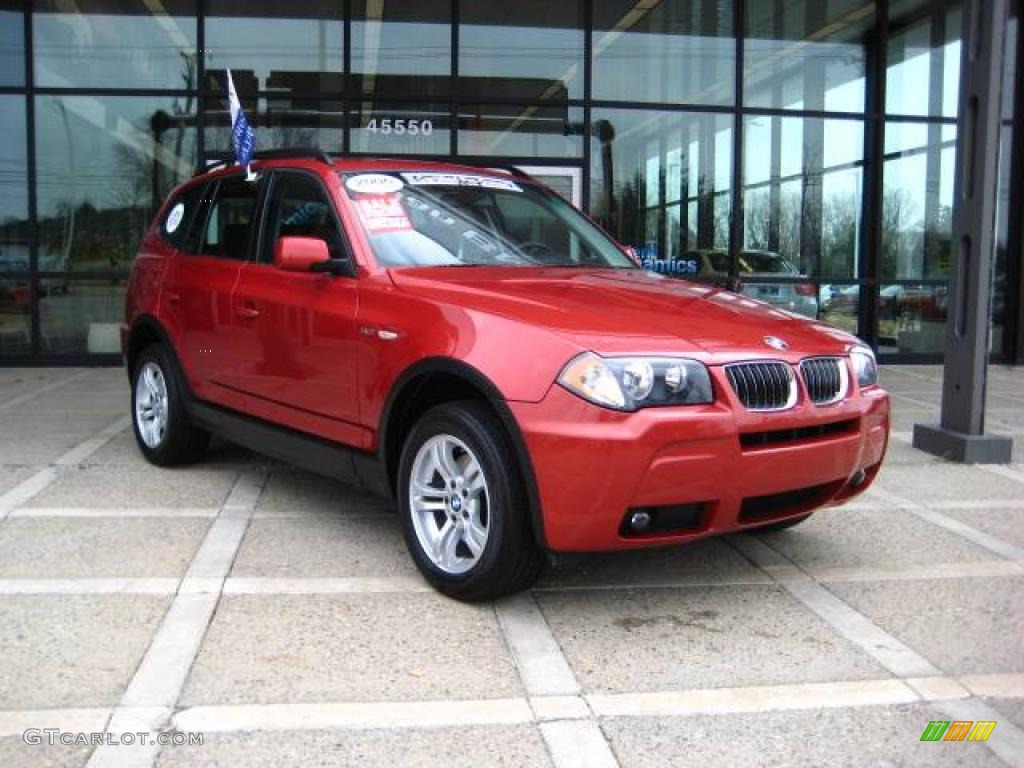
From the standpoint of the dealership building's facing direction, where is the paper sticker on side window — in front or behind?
in front

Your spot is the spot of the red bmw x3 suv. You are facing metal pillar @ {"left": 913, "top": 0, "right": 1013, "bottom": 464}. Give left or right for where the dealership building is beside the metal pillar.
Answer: left

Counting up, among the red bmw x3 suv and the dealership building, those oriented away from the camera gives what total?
0

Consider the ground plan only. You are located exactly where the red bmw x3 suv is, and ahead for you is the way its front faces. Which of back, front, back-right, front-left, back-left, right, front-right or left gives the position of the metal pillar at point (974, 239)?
left

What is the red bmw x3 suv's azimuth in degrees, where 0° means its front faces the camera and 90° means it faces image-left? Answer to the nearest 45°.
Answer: approximately 315°

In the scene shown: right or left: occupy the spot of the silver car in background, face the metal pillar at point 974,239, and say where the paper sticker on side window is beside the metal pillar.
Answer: right

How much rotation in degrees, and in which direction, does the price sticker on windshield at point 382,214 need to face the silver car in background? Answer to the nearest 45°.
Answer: approximately 90° to its left

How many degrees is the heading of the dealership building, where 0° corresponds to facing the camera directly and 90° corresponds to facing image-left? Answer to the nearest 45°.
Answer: approximately 0°

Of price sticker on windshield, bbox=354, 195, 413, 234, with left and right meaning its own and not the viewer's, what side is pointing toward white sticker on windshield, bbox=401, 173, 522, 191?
left

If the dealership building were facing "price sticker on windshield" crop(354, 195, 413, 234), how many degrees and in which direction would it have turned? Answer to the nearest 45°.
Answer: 0° — it already faces it

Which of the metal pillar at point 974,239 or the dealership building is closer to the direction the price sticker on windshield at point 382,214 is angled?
the metal pillar

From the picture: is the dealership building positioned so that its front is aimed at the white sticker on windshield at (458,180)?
yes

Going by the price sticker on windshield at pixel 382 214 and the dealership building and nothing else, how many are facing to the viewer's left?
0

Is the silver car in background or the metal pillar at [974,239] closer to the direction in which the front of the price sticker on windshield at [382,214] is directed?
the metal pillar
